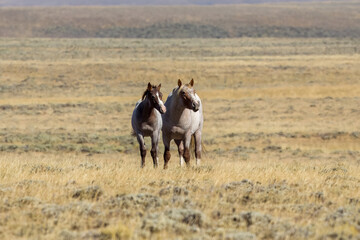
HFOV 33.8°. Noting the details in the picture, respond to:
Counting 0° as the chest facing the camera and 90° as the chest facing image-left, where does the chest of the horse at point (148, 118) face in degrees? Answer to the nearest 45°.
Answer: approximately 0°

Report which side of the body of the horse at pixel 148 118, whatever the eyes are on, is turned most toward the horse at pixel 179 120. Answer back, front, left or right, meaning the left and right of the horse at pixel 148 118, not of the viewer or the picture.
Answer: left
